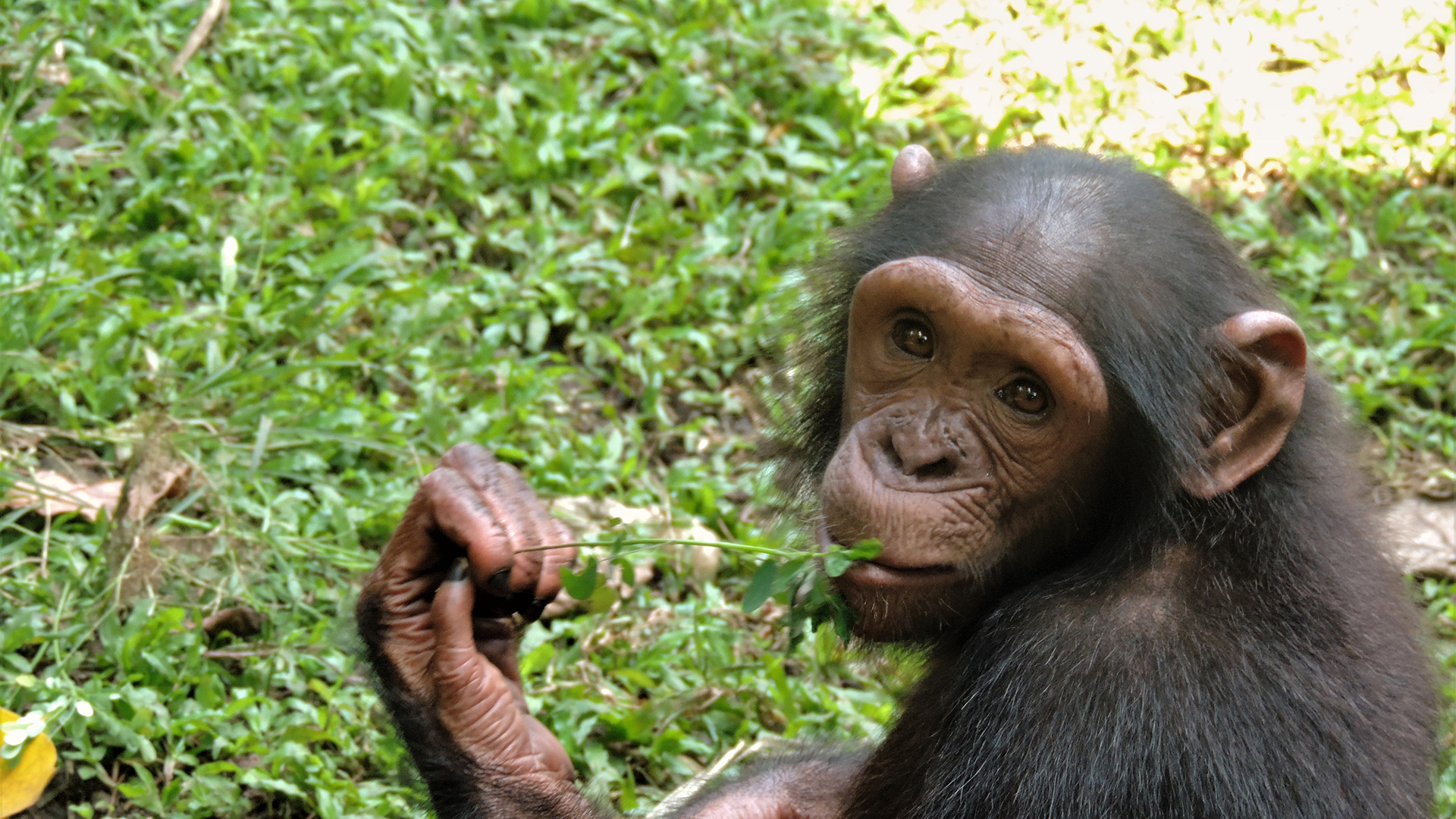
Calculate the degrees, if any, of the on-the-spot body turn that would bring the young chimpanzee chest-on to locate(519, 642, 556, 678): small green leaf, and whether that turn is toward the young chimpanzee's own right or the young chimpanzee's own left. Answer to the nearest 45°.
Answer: approximately 45° to the young chimpanzee's own right

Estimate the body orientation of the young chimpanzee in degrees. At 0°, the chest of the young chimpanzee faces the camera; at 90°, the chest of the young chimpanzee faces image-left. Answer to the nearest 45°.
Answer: approximately 90°

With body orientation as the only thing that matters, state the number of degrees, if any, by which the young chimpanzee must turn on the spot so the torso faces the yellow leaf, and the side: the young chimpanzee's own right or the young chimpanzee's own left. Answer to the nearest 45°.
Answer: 0° — it already faces it

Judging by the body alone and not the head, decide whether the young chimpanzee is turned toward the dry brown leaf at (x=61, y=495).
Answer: yes
